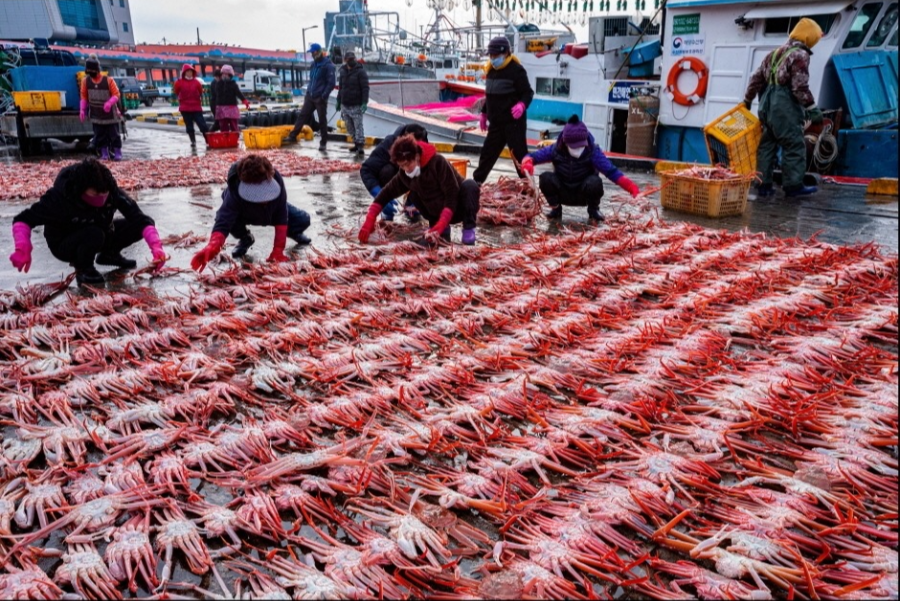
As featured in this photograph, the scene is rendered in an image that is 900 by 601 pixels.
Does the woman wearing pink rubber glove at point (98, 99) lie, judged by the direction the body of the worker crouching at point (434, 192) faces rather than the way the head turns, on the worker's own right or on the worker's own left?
on the worker's own right

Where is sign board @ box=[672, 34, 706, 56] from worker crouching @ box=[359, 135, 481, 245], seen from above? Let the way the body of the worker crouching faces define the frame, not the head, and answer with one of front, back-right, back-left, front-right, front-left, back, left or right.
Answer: back

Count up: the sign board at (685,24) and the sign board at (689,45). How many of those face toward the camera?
2

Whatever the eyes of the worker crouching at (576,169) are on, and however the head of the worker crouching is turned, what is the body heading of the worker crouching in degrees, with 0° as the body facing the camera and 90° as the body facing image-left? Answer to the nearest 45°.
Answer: approximately 0°

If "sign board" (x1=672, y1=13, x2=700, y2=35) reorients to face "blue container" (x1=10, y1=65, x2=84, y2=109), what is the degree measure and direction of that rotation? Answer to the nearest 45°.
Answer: approximately 90° to its right

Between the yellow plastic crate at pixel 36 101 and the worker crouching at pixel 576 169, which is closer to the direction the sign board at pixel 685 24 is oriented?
the worker crouching
